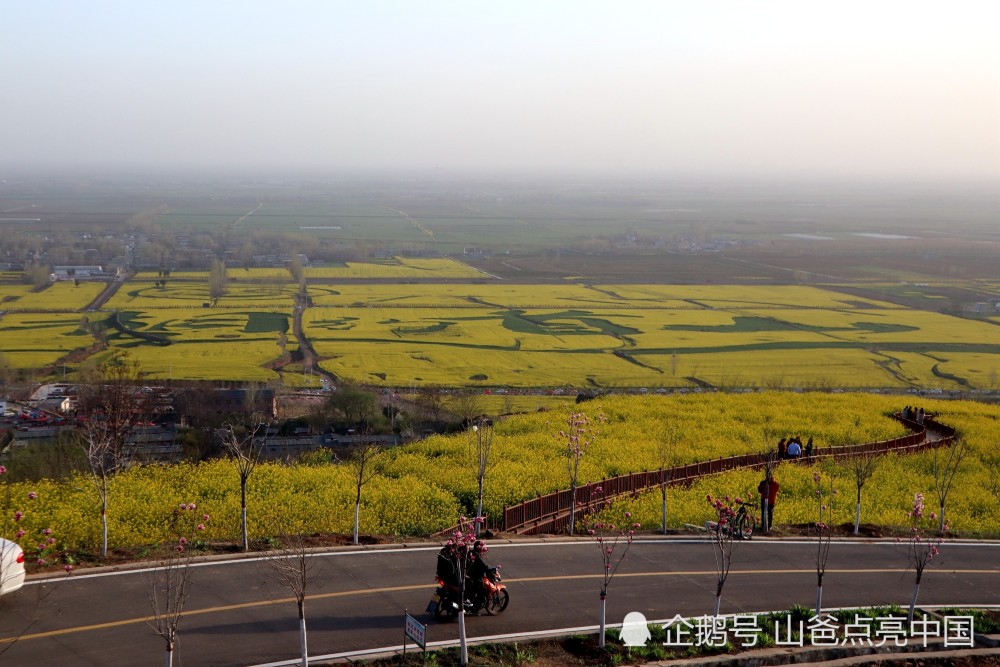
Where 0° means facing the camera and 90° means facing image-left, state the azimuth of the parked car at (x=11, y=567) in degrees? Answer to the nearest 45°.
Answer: approximately 90°

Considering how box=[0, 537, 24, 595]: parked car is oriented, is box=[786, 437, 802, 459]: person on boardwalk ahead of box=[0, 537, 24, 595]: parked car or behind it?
behind

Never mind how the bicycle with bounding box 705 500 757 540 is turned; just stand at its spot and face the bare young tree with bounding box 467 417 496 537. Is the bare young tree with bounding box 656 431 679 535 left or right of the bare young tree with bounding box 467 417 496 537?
right

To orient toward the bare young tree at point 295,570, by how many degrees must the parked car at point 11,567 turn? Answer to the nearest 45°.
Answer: approximately 180°

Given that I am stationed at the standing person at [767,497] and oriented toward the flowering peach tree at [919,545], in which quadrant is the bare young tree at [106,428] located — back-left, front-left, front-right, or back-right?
back-right

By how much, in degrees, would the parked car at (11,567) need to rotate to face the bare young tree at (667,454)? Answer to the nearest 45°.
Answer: approximately 135° to its right

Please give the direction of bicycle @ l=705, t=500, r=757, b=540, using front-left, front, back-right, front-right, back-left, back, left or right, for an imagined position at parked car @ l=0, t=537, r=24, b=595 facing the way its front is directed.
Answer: back
